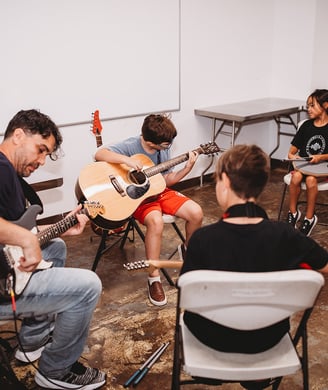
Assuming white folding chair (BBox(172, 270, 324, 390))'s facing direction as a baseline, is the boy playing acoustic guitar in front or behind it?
in front

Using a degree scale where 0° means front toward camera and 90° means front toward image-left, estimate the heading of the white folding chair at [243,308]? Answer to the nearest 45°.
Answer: approximately 180°

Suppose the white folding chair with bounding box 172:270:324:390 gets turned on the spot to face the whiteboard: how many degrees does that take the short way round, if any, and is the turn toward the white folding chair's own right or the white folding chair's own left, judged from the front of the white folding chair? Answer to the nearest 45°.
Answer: approximately 45° to the white folding chair's own left
